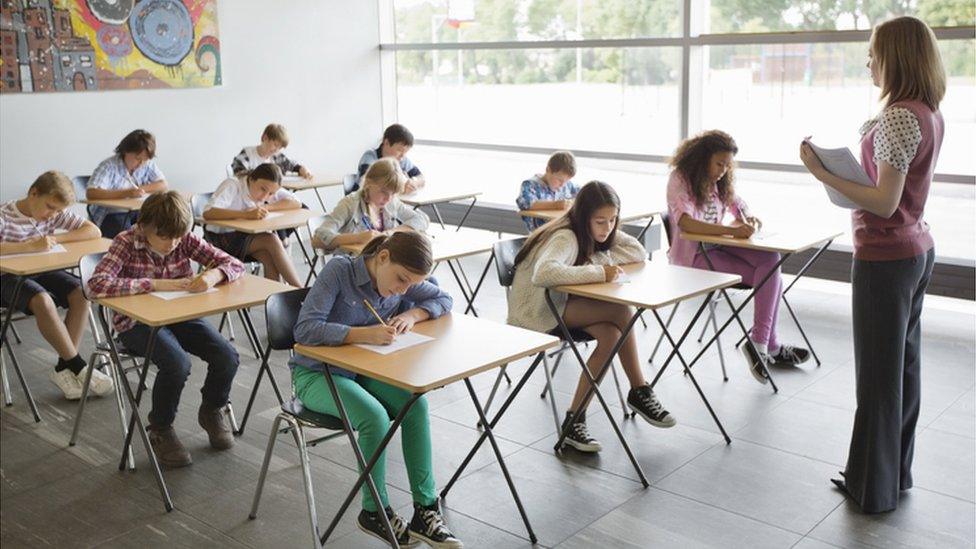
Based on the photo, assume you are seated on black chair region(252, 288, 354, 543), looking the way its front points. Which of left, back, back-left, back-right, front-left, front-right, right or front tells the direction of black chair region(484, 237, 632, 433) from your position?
left

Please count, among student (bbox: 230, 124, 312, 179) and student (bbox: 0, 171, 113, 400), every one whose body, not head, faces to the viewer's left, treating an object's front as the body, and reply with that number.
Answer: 0

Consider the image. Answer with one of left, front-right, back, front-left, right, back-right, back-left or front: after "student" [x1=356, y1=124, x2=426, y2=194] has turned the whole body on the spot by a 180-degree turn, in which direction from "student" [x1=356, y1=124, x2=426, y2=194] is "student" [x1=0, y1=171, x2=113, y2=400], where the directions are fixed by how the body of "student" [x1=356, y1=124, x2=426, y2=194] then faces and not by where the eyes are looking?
left

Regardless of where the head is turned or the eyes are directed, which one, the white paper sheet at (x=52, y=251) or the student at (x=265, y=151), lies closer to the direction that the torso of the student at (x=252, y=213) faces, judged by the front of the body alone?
the white paper sheet

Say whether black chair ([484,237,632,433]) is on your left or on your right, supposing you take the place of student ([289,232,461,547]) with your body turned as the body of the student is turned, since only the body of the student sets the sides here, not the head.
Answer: on your left

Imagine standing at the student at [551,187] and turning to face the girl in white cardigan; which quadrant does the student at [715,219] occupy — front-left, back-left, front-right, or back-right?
front-left

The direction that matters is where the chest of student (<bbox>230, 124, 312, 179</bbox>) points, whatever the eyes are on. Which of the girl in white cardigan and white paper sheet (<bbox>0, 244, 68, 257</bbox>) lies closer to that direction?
the girl in white cardigan

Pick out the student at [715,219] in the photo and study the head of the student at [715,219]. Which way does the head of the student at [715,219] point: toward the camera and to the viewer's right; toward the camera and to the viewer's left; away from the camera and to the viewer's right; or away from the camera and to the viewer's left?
toward the camera and to the viewer's right

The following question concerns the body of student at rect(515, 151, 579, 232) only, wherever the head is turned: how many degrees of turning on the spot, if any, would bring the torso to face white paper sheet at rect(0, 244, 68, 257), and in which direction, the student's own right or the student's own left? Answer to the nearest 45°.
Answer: approximately 90° to the student's own right
